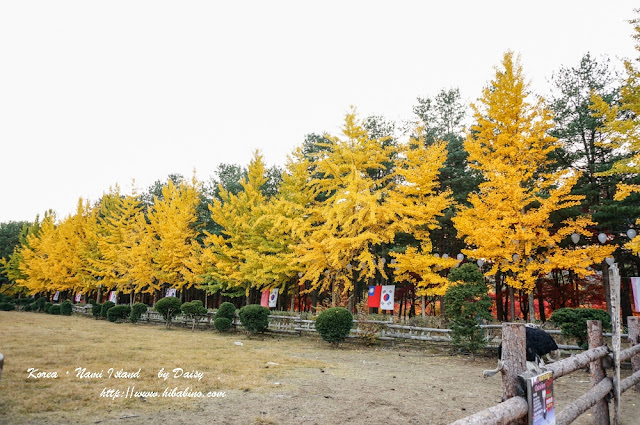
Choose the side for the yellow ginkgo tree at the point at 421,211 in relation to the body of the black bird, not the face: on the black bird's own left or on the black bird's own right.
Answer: on the black bird's own right

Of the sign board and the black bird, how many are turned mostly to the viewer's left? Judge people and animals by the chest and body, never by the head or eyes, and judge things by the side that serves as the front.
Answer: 1

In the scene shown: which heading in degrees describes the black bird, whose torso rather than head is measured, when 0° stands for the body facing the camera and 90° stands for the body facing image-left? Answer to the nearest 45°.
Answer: approximately 90°

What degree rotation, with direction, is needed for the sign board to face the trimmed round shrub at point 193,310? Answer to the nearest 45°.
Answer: approximately 180°

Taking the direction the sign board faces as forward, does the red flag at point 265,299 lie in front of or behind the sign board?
behind

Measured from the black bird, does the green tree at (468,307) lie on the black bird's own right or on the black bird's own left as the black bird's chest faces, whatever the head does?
on the black bird's own right

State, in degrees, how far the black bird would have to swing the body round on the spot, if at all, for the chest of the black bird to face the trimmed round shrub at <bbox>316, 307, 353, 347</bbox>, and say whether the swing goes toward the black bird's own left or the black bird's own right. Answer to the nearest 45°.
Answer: approximately 45° to the black bird's own right

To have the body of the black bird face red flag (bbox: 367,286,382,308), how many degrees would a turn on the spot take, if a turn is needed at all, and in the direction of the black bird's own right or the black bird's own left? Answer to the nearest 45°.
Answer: approximately 45° to the black bird's own right

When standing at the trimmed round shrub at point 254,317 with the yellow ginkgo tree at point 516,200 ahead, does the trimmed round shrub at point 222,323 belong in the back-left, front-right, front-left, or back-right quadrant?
back-left

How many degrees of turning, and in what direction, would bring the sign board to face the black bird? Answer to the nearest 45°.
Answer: approximately 135° to its left
